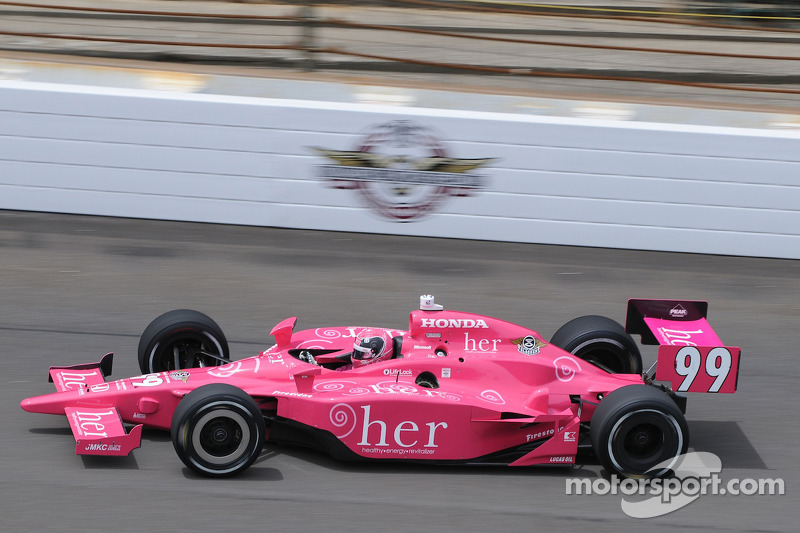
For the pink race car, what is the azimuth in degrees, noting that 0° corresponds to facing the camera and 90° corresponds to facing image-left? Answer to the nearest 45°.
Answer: approximately 90°
